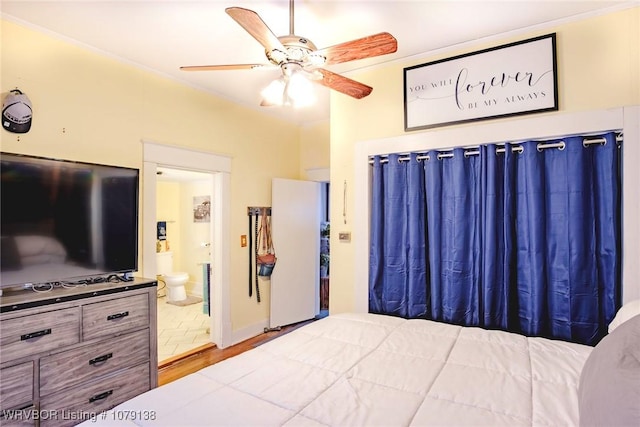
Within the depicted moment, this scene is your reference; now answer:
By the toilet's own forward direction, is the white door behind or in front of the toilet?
in front

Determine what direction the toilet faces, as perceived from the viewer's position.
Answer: facing the viewer and to the right of the viewer

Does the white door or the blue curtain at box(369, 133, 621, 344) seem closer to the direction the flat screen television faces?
the blue curtain

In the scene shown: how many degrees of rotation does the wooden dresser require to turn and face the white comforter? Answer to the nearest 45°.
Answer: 0° — it already faces it

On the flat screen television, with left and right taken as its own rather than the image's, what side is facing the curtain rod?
front

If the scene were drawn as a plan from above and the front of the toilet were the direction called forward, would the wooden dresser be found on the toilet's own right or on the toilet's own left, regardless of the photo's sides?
on the toilet's own right

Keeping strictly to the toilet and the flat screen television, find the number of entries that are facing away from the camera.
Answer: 0

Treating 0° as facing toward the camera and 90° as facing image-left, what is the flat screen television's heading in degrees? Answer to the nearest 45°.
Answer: approximately 315°

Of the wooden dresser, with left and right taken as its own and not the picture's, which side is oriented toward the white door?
left

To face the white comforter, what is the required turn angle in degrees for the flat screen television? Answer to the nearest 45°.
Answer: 0° — it already faces it

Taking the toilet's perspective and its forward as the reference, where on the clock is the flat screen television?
The flat screen television is roughly at 2 o'clock from the toilet.
